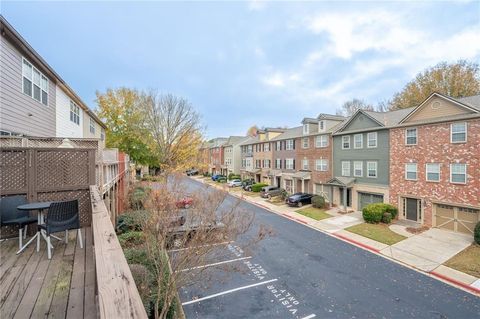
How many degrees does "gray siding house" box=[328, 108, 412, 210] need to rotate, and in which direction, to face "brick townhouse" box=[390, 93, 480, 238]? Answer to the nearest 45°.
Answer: approximately 90° to its left

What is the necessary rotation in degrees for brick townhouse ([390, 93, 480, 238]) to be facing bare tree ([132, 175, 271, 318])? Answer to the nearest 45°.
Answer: approximately 45° to its left

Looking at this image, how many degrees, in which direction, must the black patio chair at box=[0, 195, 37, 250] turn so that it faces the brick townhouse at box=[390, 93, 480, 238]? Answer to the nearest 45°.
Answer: approximately 45° to its left

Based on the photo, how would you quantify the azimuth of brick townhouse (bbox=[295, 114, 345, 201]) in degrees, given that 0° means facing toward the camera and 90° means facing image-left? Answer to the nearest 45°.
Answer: approximately 45°

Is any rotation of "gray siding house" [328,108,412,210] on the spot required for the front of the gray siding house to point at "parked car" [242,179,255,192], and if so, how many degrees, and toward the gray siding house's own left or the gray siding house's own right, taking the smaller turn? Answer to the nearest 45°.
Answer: approximately 90° to the gray siding house's own right

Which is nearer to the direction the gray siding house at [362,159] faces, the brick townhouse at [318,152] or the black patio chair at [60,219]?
the black patio chair

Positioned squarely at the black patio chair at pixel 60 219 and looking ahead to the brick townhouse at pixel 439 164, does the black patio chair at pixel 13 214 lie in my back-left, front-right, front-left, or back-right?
back-left

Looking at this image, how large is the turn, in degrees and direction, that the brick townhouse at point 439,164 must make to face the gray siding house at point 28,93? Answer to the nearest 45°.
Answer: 0° — it already faces it

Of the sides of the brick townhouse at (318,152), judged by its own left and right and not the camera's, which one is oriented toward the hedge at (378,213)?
left

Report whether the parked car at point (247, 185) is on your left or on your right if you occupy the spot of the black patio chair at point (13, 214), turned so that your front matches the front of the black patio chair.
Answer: on your left
